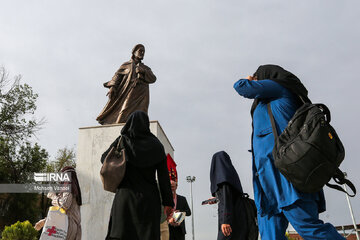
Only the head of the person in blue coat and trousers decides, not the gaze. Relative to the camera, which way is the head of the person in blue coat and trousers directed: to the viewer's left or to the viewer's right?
to the viewer's left

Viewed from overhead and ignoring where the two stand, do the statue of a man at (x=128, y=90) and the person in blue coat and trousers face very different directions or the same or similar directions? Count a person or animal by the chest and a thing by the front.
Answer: very different directions

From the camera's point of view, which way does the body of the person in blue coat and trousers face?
to the viewer's left

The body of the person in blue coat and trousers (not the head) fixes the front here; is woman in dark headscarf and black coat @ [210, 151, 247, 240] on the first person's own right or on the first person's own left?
on the first person's own right

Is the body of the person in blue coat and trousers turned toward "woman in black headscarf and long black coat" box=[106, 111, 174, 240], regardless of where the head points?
yes

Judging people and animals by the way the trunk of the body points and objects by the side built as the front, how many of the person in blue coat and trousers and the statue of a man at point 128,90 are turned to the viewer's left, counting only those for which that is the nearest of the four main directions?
1

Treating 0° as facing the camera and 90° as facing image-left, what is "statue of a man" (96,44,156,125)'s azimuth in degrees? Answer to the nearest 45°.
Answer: approximately 315°

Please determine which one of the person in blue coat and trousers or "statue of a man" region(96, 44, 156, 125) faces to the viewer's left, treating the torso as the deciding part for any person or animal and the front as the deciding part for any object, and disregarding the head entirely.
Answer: the person in blue coat and trousers
